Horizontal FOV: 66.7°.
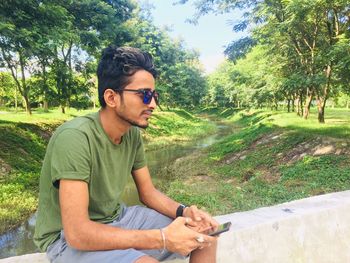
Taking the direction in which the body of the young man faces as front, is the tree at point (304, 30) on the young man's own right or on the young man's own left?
on the young man's own left

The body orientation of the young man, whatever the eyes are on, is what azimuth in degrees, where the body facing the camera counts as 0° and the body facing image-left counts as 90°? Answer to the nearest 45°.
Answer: approximately 315°
